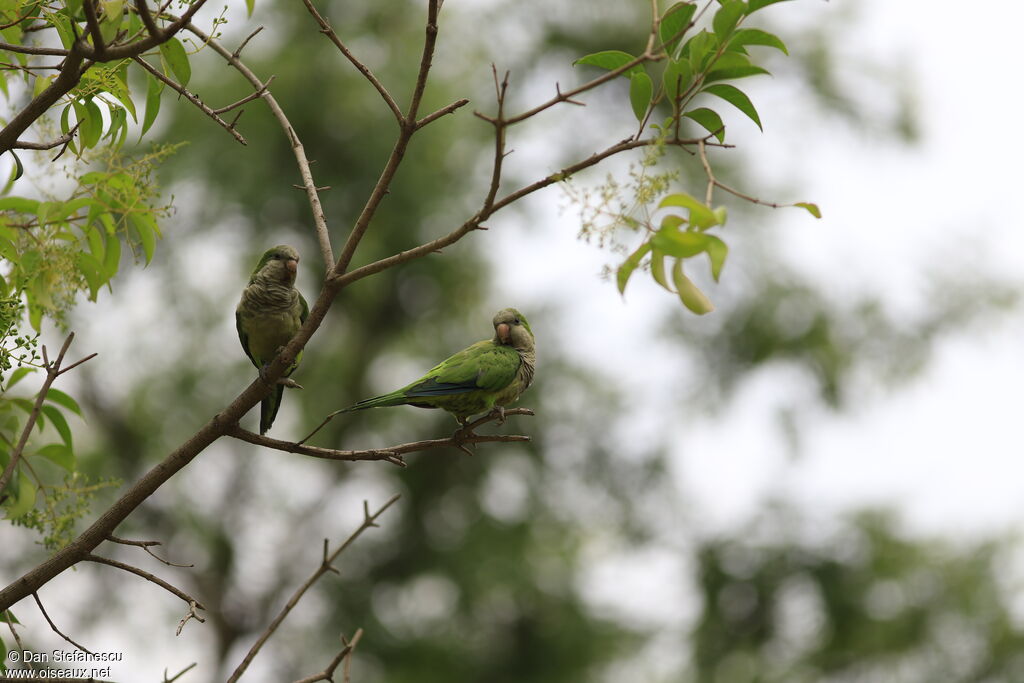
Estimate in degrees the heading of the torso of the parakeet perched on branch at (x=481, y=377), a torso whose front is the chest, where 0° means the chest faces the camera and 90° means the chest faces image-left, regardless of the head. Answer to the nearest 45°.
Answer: approximately 270°
